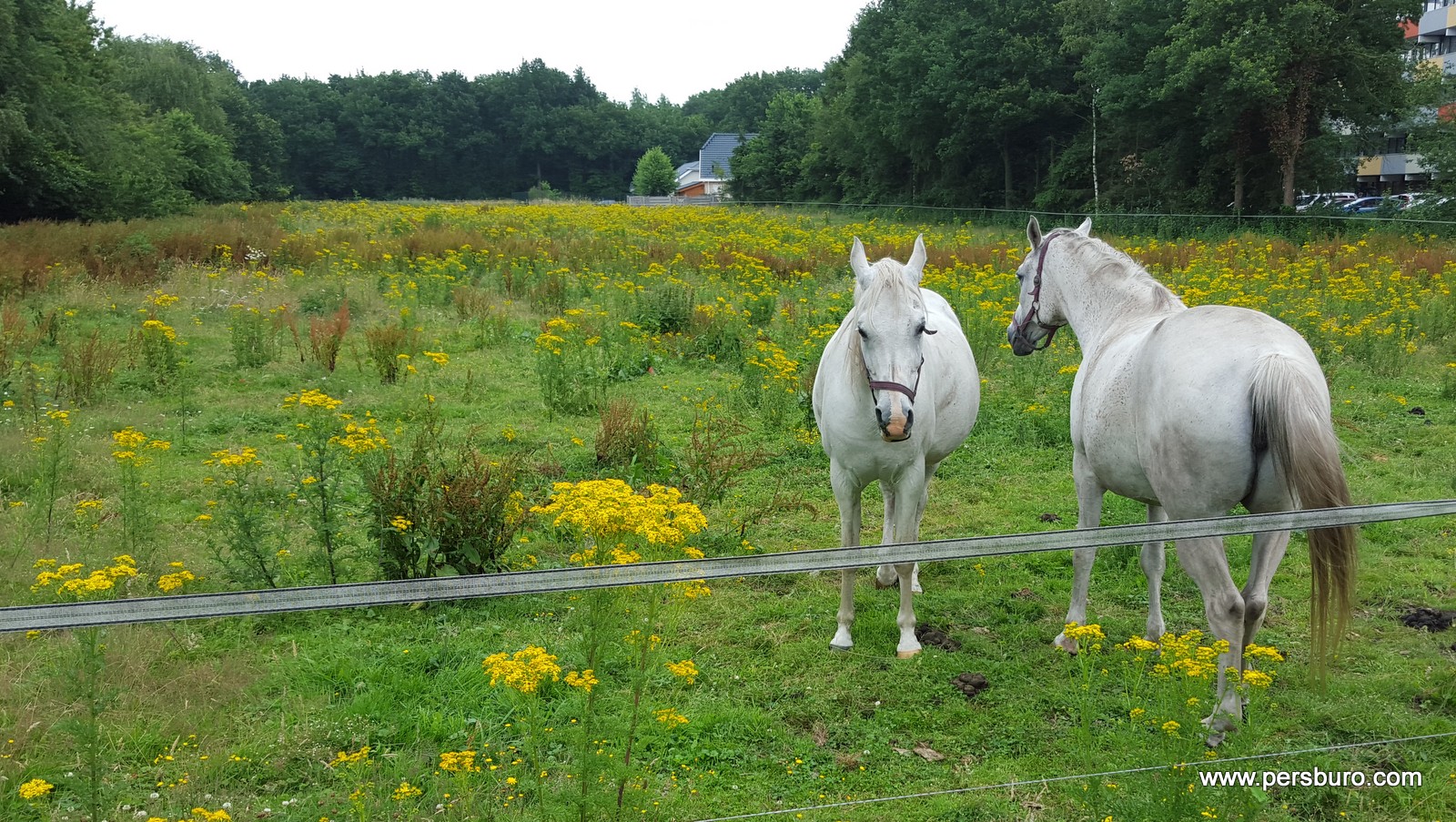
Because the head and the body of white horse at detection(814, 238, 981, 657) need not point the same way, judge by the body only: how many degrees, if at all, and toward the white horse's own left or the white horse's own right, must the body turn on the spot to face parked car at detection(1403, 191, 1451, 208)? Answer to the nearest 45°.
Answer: approximately 135° to the white horse's own left

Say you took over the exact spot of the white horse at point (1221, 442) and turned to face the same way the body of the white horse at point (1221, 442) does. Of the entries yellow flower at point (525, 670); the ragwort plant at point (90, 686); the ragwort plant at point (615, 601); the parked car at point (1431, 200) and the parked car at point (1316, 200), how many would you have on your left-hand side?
3

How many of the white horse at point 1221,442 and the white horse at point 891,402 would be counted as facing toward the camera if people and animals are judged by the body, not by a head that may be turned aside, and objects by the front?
1

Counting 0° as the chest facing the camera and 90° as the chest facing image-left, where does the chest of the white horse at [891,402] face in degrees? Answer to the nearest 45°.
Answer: approximately 0°

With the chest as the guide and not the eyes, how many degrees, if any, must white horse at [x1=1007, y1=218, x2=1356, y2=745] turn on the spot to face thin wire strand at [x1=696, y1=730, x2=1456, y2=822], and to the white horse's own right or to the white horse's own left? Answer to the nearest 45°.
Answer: approximately 90° to the white horse's own left

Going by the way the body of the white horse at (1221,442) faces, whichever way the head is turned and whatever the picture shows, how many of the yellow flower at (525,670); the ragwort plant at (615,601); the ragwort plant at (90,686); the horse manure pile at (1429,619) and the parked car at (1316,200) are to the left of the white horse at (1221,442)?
3

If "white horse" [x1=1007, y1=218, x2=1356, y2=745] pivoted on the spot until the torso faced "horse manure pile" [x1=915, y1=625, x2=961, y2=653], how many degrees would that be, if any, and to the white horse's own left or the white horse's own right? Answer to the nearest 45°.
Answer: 0° — it already faces it

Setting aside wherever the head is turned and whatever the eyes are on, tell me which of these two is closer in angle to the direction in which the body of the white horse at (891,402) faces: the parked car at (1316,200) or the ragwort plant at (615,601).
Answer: the ragwort plant

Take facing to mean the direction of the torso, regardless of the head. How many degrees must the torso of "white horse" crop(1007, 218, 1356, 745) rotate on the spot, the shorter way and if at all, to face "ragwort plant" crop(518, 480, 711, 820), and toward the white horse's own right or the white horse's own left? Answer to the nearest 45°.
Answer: approximately 90° to the white horse's own left

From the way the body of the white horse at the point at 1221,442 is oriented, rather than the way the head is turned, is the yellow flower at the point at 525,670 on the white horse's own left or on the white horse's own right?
on the white horse's own left
